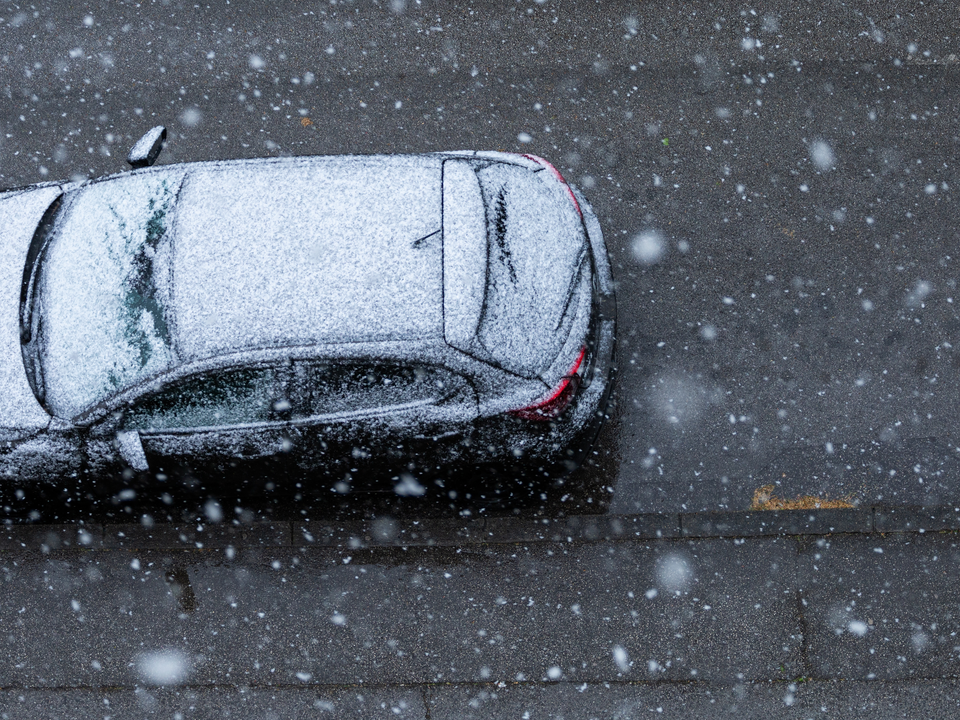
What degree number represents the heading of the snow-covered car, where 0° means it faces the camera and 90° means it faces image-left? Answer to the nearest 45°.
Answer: approximately 90°
